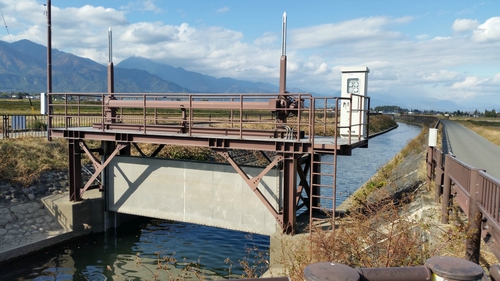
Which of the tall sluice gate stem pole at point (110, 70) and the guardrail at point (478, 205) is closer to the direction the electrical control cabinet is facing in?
the guardrail

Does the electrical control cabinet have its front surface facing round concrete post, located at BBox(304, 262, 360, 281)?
yes

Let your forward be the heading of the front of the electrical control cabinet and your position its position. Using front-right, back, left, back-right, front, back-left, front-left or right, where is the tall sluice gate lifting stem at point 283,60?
front-right

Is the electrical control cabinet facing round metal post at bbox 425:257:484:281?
yes

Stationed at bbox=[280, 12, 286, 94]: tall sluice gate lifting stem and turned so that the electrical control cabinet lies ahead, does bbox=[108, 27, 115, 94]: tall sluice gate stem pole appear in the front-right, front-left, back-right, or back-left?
back-left

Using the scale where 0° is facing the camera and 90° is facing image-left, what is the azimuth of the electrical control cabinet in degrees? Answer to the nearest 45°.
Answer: approximately 0°

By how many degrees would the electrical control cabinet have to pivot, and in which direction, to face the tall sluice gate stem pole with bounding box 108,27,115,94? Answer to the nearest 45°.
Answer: approximately 90° to its right
